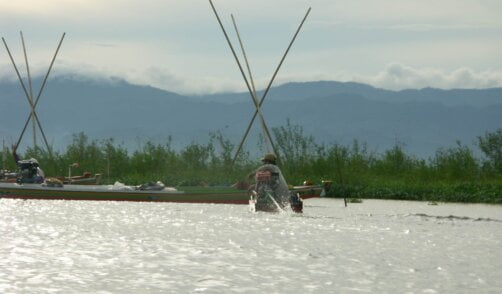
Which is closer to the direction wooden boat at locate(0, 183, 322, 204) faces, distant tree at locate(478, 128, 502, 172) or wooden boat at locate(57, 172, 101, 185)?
the distant tree

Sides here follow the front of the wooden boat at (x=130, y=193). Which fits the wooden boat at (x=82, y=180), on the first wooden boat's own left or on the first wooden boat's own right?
on the first wooden boat's own left

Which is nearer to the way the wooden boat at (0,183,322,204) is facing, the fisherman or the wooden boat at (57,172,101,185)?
the fisherman

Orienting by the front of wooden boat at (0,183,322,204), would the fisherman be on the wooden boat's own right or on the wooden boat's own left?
on the wooden boat's own right

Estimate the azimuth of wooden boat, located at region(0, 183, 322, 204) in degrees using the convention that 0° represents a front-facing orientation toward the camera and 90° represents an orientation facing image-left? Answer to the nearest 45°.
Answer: approximately 270°
